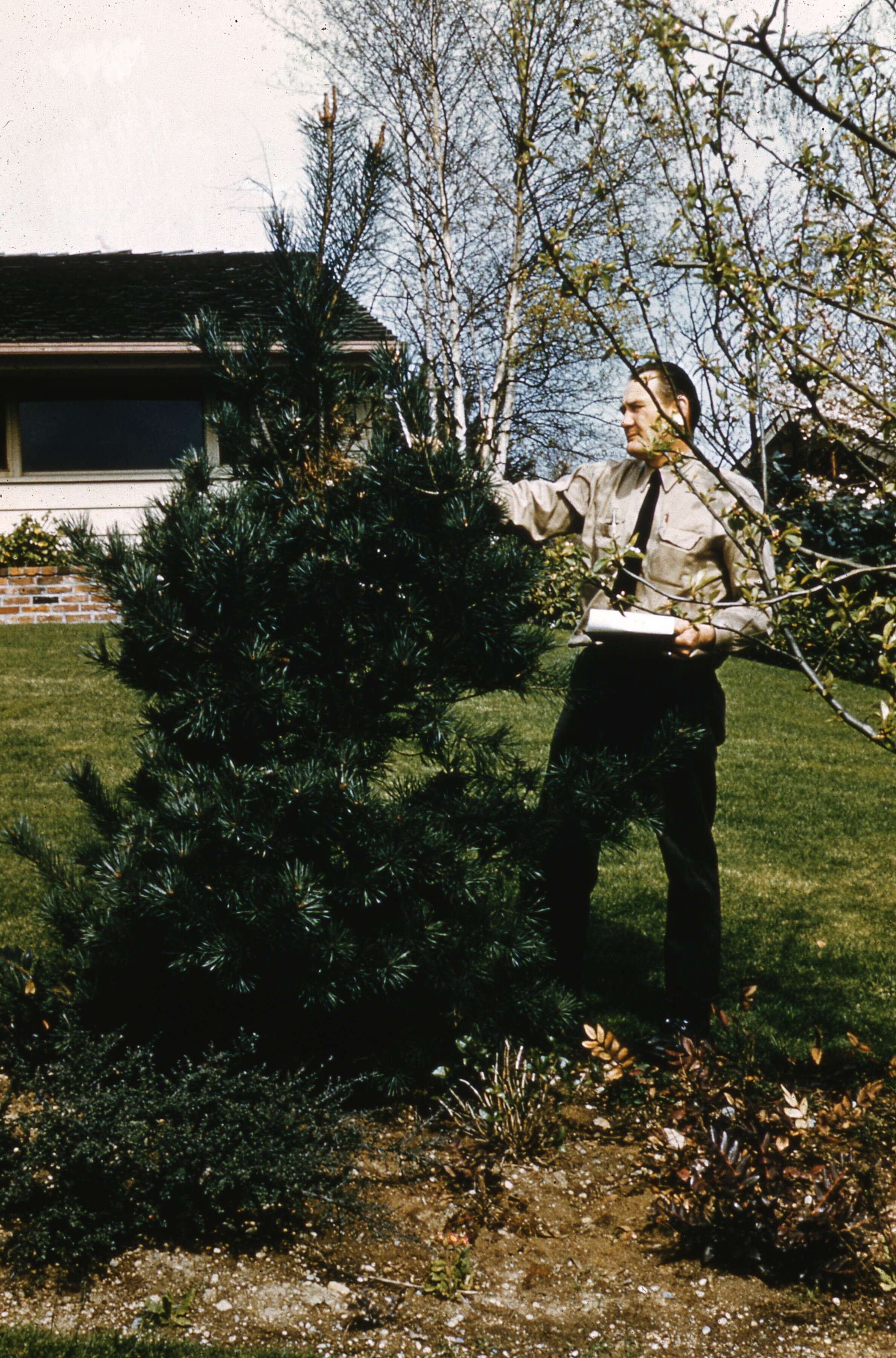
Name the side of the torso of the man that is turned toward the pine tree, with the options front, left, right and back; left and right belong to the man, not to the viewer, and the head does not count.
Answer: front

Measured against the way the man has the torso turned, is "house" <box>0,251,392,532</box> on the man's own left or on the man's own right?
on the man's own right

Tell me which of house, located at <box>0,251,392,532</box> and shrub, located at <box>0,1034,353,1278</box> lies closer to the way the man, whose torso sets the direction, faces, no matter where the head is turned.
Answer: the shrub

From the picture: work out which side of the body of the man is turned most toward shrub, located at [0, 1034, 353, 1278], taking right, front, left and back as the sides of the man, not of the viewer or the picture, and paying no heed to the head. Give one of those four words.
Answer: front

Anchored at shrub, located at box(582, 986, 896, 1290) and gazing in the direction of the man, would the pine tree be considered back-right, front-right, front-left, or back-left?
front-left

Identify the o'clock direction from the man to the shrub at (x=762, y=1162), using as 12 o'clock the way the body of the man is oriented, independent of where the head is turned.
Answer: The shrub is roughly at 10 o'clock from the man.

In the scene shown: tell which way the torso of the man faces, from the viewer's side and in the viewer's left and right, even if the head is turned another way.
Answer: facing the viewer and to the left of the viewer

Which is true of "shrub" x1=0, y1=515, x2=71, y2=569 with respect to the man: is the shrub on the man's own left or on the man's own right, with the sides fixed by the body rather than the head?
on the man's own right
